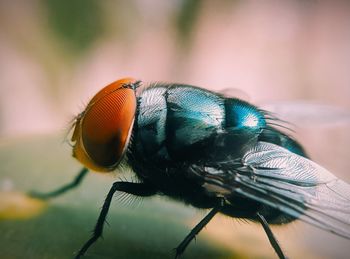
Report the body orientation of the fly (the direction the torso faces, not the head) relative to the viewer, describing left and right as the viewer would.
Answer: facing to the left of the viewer
